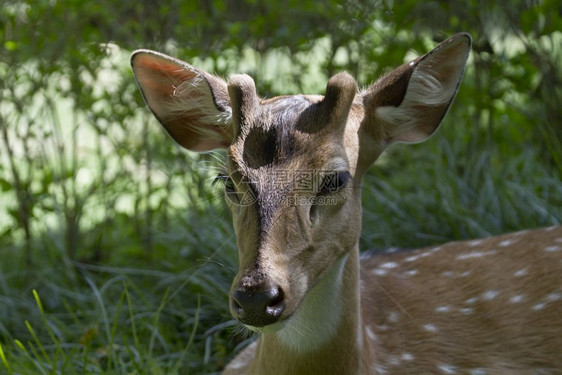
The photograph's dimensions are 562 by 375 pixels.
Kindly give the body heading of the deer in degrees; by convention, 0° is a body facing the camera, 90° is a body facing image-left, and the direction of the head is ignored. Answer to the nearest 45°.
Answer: approximately 45°
